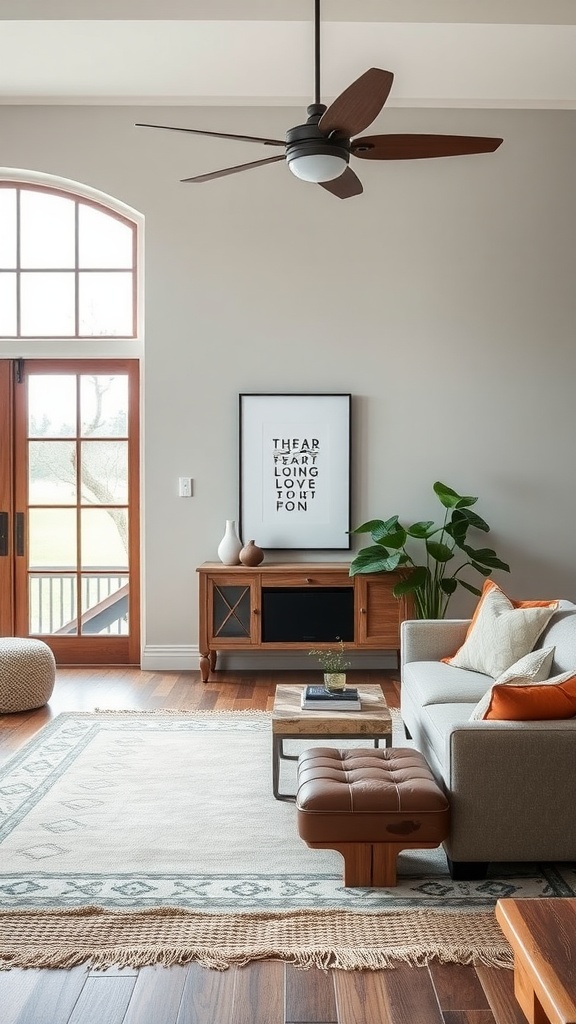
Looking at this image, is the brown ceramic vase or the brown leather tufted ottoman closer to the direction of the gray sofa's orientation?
the brown leather tufted ottoman

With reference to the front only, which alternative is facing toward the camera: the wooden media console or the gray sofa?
the wooden media console

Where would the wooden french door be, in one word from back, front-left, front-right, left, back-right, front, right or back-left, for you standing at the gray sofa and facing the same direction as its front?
front-right

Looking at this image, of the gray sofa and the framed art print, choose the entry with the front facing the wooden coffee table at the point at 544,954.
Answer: the framed art print

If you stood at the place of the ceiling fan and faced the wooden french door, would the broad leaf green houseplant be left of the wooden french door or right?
right

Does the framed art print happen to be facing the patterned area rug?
yes

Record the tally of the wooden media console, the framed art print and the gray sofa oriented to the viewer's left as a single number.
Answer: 1

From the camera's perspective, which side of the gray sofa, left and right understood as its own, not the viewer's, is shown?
left

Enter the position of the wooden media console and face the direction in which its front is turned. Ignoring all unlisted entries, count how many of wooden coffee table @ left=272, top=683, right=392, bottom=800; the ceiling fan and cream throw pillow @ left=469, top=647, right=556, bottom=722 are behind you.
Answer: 0

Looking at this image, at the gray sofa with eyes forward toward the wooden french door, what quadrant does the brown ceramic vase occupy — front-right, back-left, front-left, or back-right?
front-right

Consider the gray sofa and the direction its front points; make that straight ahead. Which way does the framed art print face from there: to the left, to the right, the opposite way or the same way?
to the left

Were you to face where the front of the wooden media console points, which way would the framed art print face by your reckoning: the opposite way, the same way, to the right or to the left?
the same way

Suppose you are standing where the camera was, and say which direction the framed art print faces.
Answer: facing the viewer

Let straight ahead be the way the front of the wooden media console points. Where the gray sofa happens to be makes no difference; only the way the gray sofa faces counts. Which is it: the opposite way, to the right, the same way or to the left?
to the right

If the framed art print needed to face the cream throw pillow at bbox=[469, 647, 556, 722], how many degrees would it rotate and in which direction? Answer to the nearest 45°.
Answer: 0° — it already faces it

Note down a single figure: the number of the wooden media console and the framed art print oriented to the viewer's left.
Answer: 0

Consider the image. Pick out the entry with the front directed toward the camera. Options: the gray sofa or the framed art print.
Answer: the framed art print
